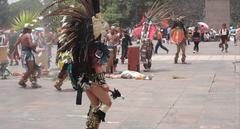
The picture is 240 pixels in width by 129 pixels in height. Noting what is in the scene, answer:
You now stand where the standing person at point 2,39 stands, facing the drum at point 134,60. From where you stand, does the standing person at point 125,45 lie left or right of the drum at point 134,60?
left

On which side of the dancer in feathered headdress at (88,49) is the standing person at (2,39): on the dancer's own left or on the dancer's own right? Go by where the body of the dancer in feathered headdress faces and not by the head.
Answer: on the dancer's own left

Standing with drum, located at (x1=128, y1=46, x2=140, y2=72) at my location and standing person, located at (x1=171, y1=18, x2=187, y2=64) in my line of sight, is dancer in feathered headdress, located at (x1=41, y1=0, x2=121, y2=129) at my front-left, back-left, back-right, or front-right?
back-right

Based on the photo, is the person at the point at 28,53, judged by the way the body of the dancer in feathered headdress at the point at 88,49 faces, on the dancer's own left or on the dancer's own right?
on the dancer's own left

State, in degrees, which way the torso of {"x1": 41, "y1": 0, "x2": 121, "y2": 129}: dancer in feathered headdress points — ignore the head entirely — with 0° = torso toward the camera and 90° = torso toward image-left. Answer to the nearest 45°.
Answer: approximately 270°
